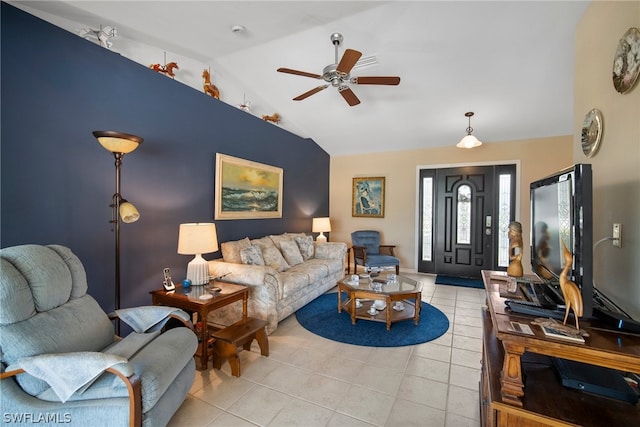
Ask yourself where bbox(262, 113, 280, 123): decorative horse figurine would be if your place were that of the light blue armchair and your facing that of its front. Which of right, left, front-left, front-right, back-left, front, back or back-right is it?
left

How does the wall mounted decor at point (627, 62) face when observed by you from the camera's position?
facing the viewer and to the left of the viewer

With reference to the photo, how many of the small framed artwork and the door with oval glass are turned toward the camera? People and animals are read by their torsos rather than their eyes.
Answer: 2

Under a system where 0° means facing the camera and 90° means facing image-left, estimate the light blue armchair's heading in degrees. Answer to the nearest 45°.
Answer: approximately 315°

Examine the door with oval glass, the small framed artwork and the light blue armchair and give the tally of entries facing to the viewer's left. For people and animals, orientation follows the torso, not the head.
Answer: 0

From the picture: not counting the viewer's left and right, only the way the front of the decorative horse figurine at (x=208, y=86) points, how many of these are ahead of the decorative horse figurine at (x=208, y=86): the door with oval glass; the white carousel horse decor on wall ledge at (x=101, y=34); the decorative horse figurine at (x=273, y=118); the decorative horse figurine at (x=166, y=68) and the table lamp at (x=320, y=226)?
2

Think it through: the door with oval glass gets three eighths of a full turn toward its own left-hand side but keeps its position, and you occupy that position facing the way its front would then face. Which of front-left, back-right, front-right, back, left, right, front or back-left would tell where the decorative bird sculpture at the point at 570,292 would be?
back-right

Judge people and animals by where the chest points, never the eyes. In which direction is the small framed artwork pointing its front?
toward the camera

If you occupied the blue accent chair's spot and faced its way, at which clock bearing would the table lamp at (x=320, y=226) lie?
The table lamp is roughly at 4 o'clock from the blue accent chair.

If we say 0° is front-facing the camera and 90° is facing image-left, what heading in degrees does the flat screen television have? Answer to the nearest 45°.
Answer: approximately 90°

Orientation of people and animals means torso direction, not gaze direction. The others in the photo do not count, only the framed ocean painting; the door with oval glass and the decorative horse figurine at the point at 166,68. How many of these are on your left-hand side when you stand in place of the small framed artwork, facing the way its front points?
1

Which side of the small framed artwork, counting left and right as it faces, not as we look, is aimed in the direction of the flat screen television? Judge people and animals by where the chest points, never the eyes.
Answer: front

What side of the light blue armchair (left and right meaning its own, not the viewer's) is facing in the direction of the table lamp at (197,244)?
left

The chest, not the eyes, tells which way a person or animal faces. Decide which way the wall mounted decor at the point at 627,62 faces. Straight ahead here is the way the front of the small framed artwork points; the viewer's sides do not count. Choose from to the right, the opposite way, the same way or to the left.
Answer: to the right

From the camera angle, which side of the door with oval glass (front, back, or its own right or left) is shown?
front
